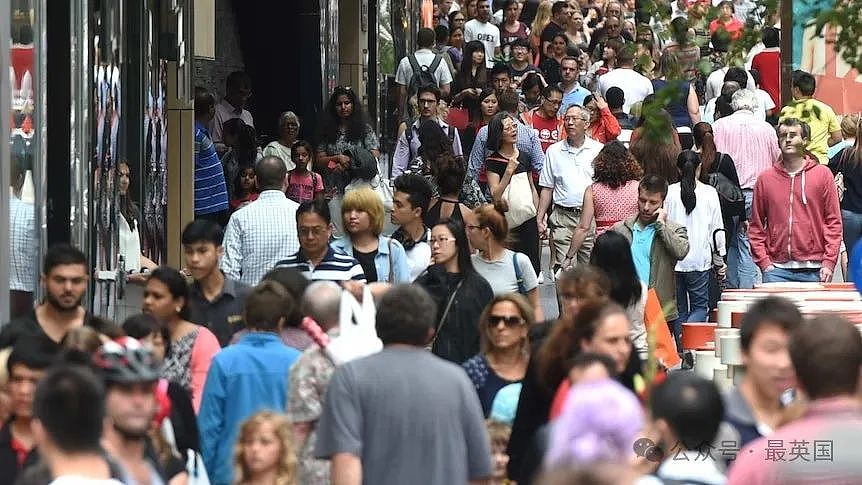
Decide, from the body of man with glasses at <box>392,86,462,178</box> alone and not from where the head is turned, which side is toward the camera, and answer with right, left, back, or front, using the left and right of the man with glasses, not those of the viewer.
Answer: front

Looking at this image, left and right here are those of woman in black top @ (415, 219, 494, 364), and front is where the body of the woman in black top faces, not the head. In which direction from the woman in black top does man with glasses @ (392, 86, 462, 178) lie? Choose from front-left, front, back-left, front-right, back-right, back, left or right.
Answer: back-right

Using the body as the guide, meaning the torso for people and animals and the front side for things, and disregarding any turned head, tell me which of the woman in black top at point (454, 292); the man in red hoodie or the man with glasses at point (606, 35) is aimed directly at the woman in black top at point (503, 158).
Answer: the man with glasses

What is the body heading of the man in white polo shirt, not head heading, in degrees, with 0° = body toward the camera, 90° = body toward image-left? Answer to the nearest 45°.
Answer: approximately 45°

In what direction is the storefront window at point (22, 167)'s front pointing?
to the viewer's right

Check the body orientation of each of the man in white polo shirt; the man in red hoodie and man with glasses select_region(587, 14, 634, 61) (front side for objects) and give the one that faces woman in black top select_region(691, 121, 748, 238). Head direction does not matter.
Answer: the man with glasses

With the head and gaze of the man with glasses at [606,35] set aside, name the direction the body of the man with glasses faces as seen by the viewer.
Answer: toward the camera

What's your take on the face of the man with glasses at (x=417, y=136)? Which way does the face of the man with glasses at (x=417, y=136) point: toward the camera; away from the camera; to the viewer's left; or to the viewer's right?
toward the camera

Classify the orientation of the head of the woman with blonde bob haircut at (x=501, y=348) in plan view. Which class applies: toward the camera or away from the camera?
toward the camera

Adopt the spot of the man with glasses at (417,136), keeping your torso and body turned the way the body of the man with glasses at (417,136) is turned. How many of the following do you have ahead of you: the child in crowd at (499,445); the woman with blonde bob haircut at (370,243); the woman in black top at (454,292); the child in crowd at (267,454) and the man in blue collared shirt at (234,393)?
5

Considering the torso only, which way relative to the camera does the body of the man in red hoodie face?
toward the camera

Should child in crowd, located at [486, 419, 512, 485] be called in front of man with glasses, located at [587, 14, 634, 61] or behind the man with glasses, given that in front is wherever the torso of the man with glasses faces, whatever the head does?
in front

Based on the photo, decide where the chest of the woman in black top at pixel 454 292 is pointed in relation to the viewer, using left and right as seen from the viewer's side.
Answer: facing the viewer and to the left of the viewer

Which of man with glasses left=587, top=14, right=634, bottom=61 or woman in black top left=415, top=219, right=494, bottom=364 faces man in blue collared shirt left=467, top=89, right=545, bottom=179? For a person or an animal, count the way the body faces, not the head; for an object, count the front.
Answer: the man with glasses

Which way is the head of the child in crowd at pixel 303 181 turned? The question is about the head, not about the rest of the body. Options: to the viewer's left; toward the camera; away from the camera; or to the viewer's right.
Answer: toward the camera

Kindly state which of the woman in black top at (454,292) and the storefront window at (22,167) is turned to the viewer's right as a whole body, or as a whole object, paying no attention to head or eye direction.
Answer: the storefront window

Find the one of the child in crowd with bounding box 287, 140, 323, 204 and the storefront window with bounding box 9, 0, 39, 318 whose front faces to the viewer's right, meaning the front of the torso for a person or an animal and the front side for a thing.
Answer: the storefront window

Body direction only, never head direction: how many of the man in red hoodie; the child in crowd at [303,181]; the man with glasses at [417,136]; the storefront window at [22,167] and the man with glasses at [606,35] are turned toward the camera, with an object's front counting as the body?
4
